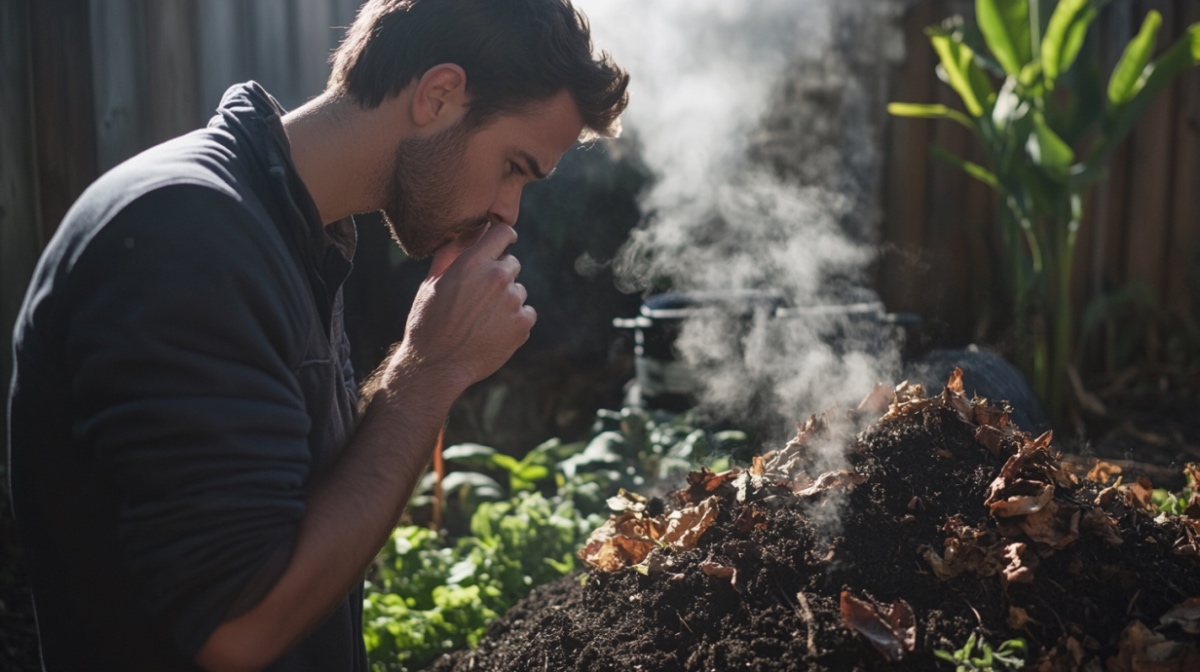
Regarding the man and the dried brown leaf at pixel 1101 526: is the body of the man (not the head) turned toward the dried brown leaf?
yes

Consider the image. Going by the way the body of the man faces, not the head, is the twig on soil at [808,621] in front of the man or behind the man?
in front

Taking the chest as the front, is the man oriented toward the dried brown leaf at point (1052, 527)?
yes

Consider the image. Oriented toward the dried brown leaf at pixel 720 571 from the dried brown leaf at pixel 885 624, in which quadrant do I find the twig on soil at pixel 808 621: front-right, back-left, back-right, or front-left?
front-left

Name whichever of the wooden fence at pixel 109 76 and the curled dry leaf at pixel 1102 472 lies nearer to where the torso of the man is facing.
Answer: the curled dry leaf

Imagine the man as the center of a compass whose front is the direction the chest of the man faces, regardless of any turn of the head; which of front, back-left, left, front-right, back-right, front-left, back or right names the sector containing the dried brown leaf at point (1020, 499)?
front

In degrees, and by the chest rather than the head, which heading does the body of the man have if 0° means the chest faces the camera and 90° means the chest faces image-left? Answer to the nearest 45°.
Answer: approximately 270°

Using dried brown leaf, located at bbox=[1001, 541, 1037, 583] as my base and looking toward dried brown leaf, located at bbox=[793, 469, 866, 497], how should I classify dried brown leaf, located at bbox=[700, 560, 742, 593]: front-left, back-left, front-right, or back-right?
front-left

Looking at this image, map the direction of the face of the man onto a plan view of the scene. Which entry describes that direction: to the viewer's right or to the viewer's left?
to the viewer's right

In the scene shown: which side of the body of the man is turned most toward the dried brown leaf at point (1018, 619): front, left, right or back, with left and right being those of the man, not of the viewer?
front

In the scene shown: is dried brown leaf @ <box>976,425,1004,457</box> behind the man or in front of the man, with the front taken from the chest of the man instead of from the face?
in front

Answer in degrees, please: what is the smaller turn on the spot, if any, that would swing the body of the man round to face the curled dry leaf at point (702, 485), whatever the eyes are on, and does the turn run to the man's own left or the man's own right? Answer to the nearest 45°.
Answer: approximately 45° to the man's own left

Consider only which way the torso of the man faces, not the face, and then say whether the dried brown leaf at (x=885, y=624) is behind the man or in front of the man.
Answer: in front

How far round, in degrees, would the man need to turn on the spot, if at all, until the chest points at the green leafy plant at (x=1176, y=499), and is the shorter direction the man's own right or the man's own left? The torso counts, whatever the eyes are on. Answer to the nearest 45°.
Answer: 0° — they already face it
